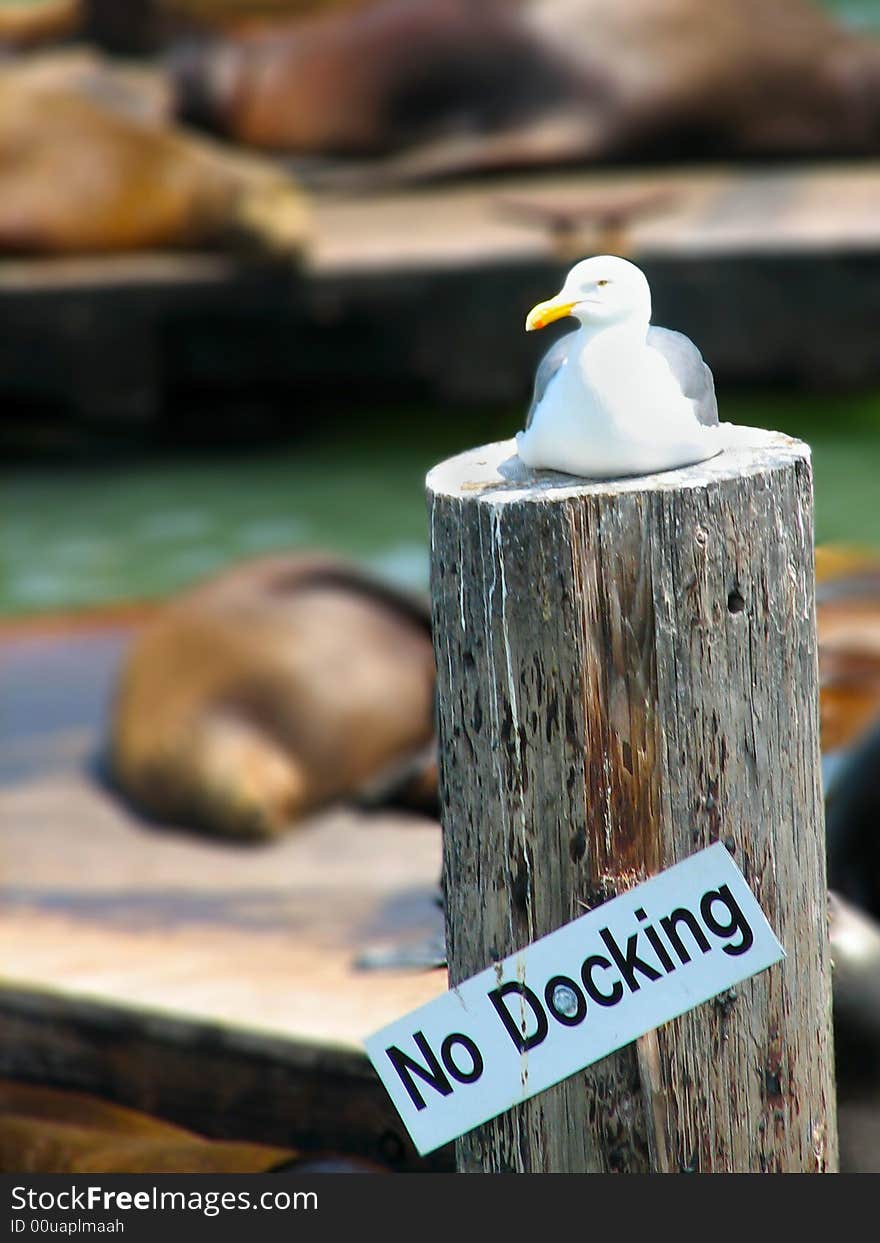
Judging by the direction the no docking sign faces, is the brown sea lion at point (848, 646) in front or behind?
behind

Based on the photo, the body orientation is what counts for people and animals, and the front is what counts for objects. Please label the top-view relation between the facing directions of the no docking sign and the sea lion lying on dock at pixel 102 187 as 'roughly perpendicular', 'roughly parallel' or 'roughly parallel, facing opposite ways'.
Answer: roughly perpendicular

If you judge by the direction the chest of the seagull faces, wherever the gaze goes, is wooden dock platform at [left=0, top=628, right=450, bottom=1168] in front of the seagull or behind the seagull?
behind

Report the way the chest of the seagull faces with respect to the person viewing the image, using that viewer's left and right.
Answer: facing the viewer

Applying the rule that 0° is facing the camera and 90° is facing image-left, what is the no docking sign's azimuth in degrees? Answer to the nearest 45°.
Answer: approximately 0°

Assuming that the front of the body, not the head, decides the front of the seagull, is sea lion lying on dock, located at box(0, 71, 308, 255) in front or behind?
behind

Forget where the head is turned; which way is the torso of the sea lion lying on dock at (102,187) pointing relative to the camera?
to the viewer's right

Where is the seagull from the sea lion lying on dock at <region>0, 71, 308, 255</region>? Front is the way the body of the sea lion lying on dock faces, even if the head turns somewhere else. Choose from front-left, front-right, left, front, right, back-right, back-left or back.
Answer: right

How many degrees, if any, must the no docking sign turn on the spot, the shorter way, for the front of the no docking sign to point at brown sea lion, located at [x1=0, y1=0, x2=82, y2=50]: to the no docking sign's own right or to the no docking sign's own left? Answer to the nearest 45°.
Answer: approximately 180°
